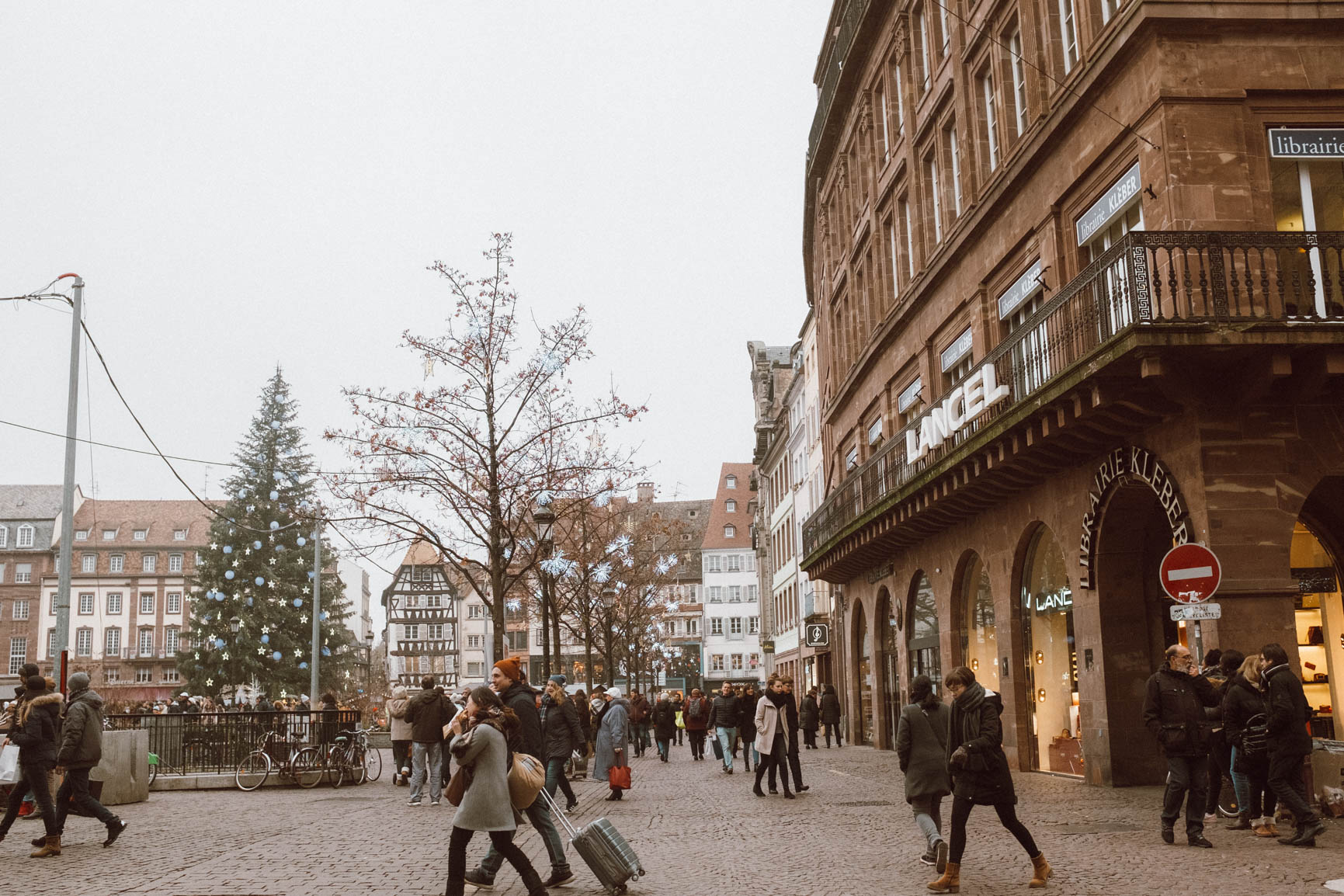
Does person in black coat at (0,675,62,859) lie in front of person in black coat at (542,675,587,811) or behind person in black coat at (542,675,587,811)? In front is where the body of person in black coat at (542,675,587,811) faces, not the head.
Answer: in front

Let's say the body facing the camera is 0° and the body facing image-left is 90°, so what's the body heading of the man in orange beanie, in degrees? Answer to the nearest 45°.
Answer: approximately 90°

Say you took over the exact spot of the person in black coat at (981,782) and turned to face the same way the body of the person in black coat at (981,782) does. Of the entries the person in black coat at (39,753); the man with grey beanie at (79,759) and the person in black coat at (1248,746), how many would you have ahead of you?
2

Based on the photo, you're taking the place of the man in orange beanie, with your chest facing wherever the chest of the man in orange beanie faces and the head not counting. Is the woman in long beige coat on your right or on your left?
on your right

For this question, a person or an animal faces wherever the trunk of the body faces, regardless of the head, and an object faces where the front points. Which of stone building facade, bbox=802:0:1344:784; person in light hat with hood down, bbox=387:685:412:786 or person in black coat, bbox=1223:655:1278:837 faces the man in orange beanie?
the stone building facade

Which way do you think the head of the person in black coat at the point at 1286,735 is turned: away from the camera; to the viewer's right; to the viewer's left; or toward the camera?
to the viewer's left

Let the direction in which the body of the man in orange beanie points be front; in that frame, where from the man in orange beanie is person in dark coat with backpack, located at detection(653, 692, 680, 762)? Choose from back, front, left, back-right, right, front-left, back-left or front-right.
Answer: right

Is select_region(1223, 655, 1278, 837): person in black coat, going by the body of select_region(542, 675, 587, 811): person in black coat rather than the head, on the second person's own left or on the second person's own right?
on the second person's own left

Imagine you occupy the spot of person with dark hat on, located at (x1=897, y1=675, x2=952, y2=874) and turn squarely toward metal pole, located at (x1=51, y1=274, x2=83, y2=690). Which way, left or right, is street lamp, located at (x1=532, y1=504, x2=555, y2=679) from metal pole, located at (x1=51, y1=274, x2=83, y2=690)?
right
